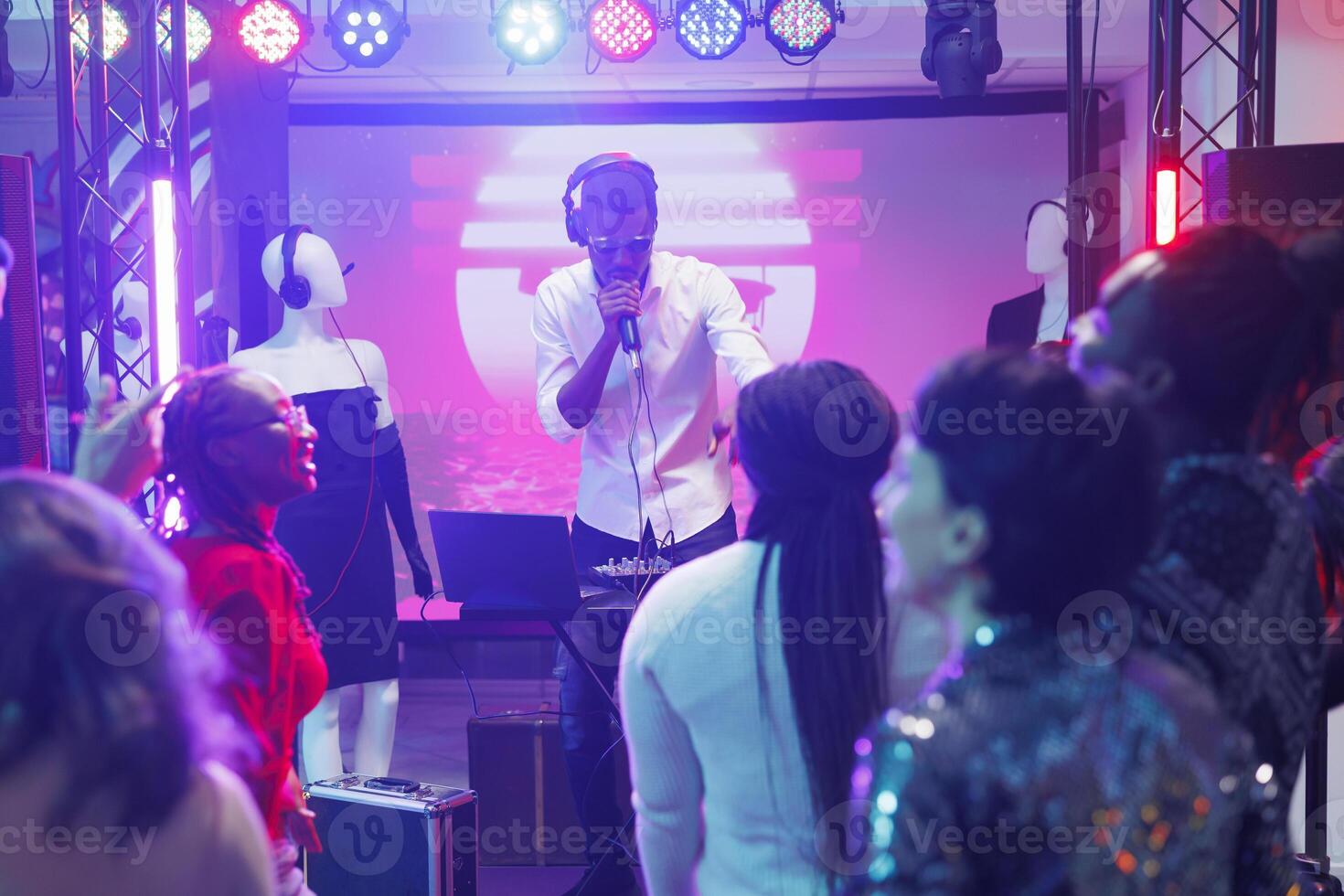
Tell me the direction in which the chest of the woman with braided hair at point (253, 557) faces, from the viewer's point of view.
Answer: to the viewer's right

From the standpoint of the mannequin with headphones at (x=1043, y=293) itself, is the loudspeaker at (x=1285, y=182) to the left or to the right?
on its left

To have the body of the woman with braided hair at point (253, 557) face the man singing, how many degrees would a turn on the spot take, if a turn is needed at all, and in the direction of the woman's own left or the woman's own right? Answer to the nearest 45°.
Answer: approximately 45° to the woman's own left

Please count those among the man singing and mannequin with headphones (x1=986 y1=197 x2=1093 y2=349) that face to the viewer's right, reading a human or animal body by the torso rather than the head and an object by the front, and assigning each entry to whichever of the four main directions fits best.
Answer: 0

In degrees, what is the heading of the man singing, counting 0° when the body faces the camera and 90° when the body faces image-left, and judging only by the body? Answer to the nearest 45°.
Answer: approximately 0°

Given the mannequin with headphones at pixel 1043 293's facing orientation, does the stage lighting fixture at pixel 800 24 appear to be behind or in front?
in front

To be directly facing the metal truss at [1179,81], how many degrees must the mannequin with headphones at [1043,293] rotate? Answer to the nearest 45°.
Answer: approximately 45° to its left

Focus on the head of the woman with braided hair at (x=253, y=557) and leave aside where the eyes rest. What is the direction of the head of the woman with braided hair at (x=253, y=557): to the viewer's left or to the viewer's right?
to the viewer's right

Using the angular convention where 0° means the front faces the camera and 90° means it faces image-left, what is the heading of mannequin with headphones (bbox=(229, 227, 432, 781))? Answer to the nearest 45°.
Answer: approximately 315°
